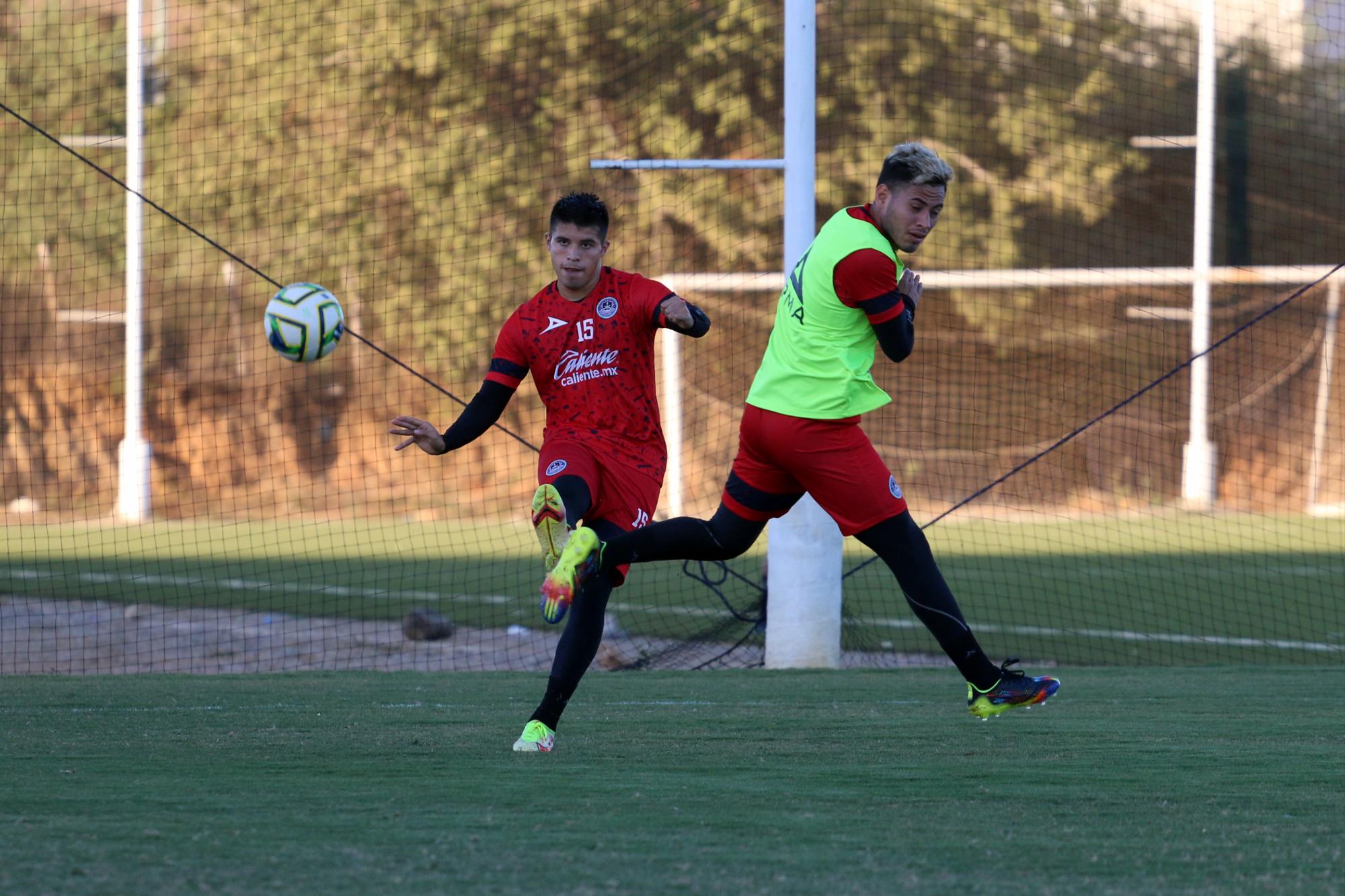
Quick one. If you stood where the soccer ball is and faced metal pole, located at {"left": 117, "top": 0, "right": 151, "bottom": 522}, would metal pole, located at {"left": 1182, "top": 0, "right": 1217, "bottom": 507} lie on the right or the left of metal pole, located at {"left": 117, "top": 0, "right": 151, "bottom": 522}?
right

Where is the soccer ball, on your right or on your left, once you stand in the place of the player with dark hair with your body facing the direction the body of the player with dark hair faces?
on your right

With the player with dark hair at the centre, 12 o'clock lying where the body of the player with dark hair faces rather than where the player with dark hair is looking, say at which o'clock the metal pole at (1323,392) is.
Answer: The metal pole is roughly at 7 o'clock from the player with dark hair.

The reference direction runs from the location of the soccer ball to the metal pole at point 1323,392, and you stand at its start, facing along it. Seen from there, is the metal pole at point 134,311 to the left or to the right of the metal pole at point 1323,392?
left

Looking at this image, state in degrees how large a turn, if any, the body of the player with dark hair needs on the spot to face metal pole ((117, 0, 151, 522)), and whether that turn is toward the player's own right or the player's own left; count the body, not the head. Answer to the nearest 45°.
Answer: approximately 180°

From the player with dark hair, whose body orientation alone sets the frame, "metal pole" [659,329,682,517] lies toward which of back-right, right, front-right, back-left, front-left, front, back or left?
back

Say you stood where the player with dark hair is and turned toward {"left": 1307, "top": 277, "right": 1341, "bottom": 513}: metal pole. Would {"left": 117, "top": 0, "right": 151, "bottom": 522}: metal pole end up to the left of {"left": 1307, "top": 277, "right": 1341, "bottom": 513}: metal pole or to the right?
left

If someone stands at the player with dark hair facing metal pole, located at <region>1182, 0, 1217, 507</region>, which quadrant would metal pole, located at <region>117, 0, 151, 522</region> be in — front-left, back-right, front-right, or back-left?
front-left

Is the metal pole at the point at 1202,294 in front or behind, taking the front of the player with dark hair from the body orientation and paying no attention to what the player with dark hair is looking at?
behind

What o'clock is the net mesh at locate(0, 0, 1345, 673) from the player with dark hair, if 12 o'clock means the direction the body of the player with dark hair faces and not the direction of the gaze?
The net mesh is roughly at 6 o'clock from the player with dark hair.

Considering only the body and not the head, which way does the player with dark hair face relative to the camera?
toward the camera

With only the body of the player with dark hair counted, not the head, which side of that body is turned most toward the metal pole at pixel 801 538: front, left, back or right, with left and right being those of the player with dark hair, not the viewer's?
back
